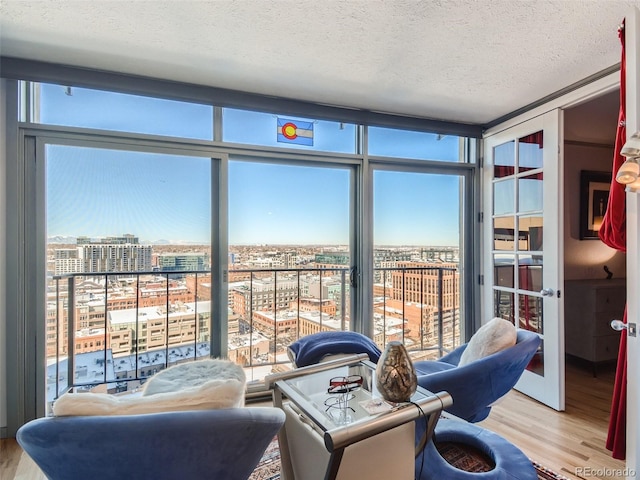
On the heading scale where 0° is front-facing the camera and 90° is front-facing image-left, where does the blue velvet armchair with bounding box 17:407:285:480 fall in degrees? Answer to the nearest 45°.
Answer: approximately 180°

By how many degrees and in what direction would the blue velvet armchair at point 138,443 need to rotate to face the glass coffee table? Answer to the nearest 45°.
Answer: approximately 90° to its right

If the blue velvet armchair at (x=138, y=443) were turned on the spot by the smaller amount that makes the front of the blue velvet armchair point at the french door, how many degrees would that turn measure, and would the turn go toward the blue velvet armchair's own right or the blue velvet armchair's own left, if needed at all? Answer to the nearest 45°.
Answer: approximately 90° to the blue velvet armchair's own right

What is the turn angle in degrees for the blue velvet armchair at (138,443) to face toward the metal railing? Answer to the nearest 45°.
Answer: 0° — it already faces it

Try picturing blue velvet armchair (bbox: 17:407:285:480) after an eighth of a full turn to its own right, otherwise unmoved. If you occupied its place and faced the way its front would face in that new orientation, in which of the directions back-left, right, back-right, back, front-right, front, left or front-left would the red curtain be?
front-right

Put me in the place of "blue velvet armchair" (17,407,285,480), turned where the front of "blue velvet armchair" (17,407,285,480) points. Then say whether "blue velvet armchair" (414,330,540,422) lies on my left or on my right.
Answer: on my right

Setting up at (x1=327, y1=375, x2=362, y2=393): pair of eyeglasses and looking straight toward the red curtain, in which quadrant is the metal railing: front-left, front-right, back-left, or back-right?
back-left

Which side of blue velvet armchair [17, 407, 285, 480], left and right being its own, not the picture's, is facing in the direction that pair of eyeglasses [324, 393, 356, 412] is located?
right

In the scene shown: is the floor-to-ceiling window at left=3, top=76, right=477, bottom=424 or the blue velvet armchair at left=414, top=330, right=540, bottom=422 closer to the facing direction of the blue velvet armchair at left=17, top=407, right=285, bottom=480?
the floor-to-ceiling window
